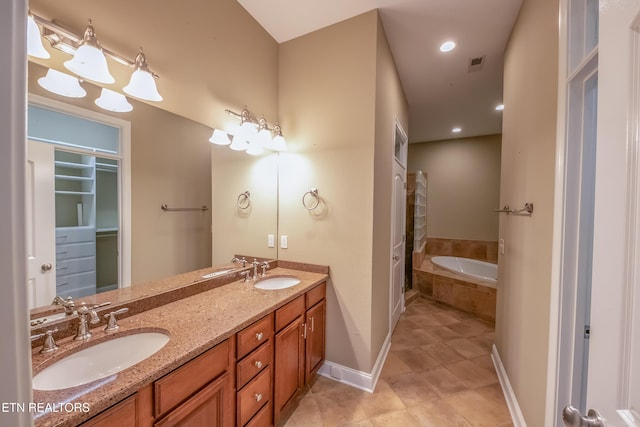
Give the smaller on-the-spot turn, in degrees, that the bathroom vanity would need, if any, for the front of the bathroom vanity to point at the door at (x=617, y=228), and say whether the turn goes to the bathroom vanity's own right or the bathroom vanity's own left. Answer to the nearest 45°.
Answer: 0° — it already faces it

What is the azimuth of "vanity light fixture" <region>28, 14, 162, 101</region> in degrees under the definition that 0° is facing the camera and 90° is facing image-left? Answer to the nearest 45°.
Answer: approximately 315°

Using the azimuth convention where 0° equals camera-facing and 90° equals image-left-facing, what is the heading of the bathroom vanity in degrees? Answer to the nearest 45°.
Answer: approximately 315°

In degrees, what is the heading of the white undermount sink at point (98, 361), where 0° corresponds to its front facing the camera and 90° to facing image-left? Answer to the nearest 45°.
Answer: approximately 315°

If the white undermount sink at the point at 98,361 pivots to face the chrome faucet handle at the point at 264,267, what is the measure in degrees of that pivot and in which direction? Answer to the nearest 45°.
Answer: approximately 90° to its left

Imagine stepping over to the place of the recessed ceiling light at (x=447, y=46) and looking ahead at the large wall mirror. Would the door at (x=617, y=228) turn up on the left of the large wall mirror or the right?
left
